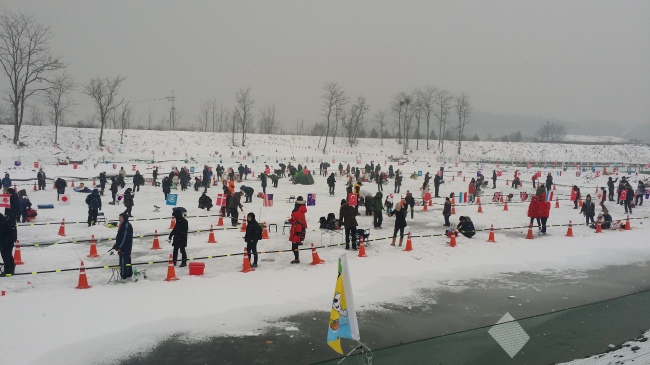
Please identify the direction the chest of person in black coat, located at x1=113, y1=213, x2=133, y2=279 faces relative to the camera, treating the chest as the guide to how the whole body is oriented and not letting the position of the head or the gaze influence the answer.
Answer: to the viewer's left

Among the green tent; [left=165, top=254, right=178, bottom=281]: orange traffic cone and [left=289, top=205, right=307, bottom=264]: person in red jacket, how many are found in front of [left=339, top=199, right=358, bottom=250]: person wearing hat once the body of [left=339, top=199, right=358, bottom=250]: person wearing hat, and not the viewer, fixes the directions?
1

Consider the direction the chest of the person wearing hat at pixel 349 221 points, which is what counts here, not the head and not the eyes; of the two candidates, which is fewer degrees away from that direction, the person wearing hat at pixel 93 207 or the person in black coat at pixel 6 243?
the person wearing hat

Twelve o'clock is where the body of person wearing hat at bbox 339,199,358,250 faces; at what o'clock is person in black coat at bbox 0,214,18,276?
The person in black coat is roughly at 8 o'clock from the person wearing hat.

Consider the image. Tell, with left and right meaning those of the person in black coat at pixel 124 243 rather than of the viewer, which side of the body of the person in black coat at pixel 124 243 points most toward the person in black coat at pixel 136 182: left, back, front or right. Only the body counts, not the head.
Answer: right

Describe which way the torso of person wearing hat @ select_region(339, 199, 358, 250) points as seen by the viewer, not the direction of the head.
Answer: away from the camera

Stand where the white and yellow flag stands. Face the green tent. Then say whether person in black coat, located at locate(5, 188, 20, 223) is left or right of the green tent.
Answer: left
